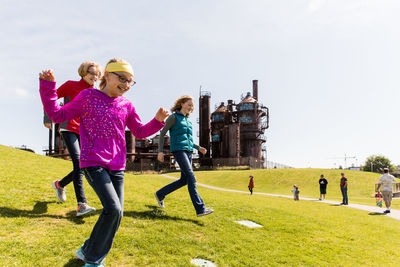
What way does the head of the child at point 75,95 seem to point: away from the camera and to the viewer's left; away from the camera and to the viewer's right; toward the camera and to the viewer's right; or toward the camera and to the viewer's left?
toward the camera and to the viewer's right

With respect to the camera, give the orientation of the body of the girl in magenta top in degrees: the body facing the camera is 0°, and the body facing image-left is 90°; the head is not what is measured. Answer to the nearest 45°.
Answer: approximately 315°

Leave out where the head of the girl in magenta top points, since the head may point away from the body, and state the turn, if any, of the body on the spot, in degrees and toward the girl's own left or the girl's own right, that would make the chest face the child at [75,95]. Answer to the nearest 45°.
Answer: approximately 135° to the girl's own left

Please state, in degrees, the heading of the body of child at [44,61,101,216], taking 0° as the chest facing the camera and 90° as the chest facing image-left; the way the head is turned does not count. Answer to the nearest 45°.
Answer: approximately 315°

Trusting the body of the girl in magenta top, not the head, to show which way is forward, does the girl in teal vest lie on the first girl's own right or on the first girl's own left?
on the first girl's own left

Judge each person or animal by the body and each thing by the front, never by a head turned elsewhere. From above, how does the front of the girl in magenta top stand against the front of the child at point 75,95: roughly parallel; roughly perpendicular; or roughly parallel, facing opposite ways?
roughly parallel

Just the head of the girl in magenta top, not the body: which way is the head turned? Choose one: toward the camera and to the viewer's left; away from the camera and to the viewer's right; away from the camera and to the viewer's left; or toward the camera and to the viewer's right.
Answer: toward the camera and to the viewer's right

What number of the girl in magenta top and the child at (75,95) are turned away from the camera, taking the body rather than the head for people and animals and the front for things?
0
